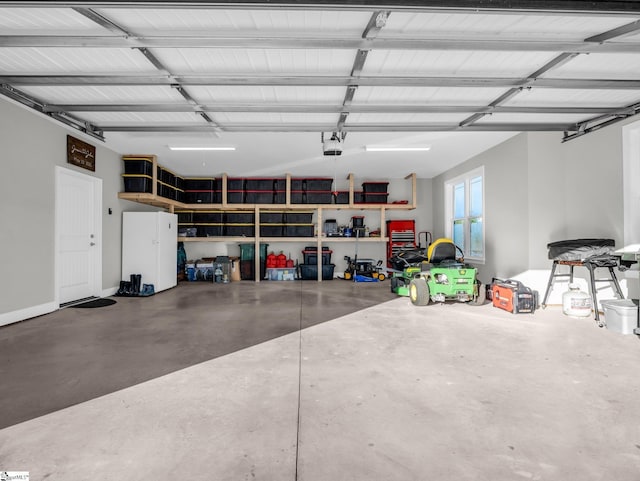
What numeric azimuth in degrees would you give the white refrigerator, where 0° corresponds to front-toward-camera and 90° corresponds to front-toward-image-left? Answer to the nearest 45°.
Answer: approximately 315°

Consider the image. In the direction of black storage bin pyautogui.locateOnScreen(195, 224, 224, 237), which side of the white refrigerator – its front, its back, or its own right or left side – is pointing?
left

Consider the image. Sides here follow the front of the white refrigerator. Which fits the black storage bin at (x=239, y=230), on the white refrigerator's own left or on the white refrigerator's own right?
on the white refrigerator's own left

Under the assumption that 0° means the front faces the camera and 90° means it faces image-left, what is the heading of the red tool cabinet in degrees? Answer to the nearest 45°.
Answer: approximately 0°

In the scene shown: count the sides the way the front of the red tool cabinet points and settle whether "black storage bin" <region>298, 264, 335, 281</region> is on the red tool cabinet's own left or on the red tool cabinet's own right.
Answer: on the red tool cabinet's own right

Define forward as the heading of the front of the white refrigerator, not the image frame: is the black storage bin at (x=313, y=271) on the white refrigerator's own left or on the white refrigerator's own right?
on the white refrigerator's own left
